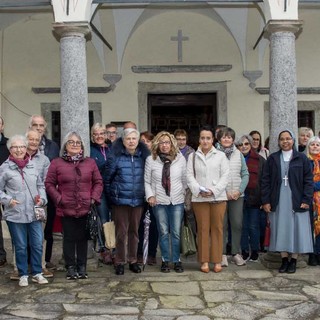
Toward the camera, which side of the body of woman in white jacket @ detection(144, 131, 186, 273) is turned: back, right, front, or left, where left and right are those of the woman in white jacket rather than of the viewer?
front

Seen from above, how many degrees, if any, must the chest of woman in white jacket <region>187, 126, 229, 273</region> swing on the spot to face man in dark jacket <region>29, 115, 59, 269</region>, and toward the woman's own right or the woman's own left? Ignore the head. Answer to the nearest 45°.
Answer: approximately 90° to the woman's own right

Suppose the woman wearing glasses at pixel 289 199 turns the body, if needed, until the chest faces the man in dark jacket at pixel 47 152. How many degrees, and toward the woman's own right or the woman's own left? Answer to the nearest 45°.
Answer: approximately 90° to the woman's own right

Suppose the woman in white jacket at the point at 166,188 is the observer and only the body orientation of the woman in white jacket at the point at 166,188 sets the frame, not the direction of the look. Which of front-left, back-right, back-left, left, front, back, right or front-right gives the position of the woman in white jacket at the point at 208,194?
left

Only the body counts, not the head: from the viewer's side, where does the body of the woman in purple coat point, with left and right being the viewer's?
facing the viewer

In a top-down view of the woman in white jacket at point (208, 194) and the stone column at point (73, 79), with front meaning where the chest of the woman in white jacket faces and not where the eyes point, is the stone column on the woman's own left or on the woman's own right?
on the woman's own right

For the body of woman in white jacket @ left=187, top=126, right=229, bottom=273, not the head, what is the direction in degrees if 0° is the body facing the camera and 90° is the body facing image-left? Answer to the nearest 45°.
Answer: approximately 0°
